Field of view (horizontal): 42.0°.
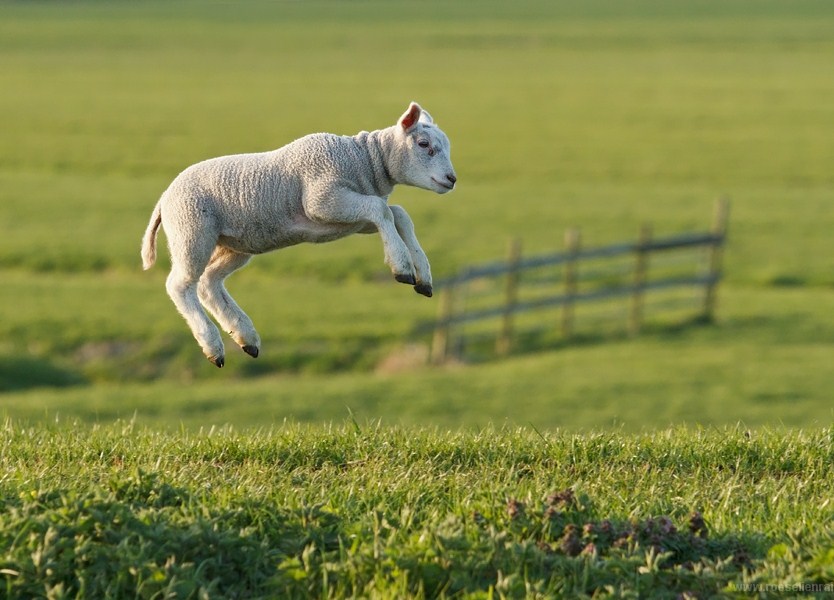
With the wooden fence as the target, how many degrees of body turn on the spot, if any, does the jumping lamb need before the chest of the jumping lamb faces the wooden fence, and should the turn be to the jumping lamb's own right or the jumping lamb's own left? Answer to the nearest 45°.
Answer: approximately 90° to the jumping lamb's own left

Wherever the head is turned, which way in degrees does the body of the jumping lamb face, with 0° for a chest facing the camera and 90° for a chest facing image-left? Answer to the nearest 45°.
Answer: approximately 270°
